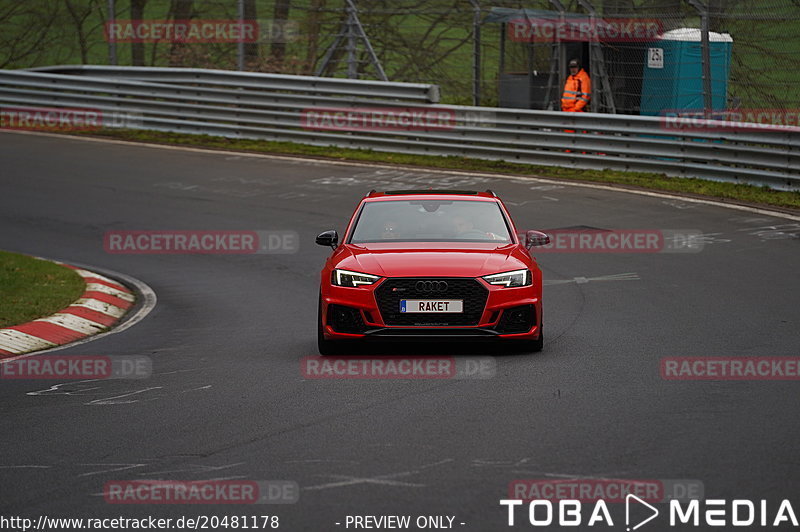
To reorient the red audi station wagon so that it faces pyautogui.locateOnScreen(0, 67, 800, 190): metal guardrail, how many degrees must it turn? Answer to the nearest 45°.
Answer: approximately 180°

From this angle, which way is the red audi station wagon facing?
toward the camera

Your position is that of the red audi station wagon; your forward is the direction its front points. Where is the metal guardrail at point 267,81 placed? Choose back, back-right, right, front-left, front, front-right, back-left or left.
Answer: back

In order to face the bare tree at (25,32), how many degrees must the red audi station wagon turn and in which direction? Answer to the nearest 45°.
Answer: approximately 135° to its right

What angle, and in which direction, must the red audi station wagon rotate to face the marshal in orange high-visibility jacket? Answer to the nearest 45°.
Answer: approximately 180°

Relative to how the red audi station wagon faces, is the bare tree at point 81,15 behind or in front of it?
behind

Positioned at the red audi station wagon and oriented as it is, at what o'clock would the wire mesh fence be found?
The wire mesh fence is roughly at 6 o'clock from the red audi station wagon.
